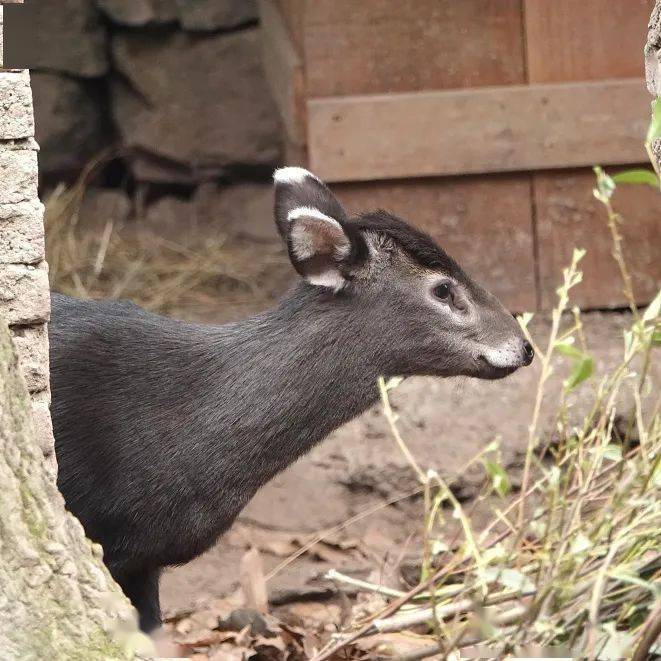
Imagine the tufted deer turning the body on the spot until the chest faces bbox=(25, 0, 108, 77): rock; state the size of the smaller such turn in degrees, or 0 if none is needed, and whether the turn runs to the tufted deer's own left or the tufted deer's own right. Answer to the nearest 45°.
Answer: approximately 90° to the tufted deer's own left

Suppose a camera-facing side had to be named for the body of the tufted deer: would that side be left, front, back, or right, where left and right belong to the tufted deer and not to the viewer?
right

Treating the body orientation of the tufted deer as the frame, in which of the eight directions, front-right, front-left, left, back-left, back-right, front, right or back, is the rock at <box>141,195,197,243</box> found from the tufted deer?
left

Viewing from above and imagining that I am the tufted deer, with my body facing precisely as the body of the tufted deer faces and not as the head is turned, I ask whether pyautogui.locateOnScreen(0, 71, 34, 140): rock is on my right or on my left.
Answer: on my right

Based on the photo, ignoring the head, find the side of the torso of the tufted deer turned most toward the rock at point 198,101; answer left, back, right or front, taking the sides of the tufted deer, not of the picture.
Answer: left

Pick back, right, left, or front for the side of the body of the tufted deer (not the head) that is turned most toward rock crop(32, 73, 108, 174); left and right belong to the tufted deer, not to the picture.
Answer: left

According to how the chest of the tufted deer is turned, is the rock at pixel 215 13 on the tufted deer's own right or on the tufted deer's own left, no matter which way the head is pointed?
on the tufted deer's own left
